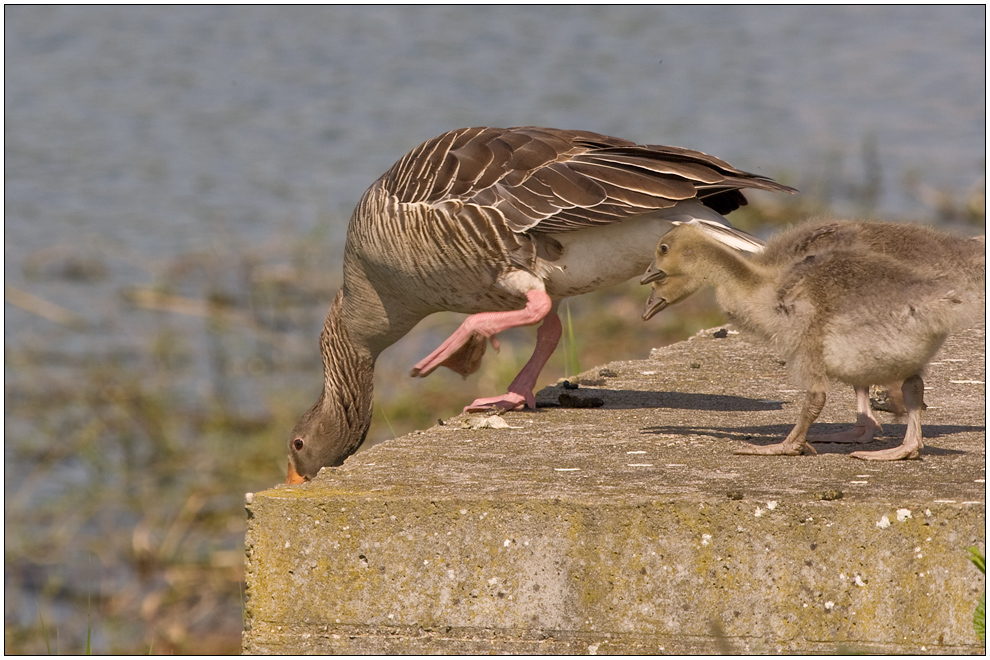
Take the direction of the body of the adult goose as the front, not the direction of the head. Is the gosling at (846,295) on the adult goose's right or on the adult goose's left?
on the adult goose's left

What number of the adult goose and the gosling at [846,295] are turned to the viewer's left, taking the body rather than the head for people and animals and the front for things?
2

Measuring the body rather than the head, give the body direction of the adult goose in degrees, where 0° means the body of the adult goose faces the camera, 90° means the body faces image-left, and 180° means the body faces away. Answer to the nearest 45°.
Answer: approximately 90°

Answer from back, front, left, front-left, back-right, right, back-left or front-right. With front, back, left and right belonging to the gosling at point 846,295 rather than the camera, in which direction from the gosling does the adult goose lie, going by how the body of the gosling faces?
front-right

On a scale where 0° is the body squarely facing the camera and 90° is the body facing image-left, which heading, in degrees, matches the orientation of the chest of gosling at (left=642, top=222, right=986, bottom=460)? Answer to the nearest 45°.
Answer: approximately 90°
